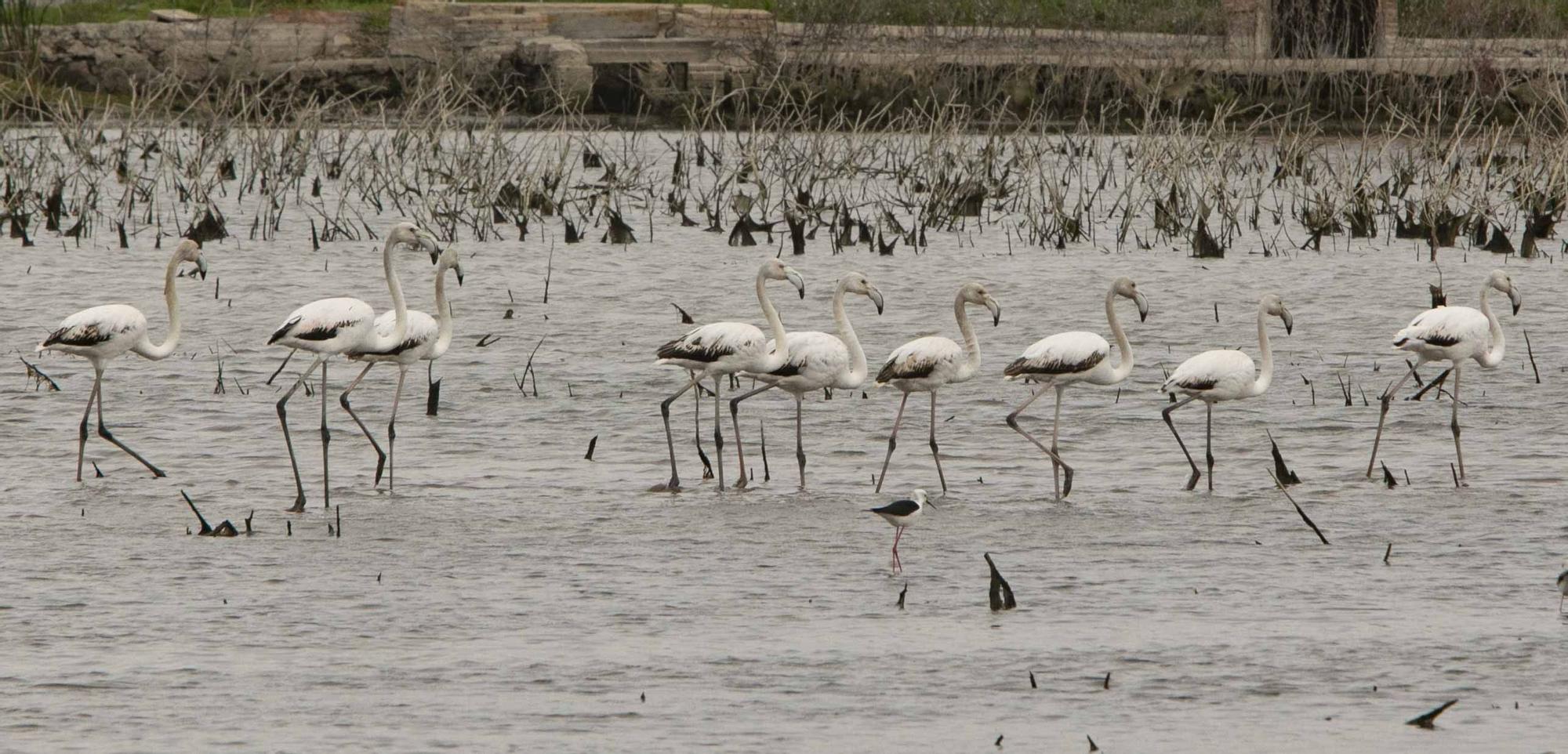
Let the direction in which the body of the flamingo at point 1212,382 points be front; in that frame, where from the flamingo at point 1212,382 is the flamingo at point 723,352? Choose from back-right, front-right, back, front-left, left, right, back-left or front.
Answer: back

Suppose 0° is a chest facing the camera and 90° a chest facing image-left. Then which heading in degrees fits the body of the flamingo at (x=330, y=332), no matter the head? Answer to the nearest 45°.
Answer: approximately 270°

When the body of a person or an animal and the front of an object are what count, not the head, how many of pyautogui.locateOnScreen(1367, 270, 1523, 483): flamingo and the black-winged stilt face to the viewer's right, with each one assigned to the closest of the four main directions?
2

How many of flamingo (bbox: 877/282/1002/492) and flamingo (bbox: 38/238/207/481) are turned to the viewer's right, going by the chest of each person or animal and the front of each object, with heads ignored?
2

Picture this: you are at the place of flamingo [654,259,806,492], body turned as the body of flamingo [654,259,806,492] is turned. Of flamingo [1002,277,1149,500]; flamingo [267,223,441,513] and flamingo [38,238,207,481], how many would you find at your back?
2

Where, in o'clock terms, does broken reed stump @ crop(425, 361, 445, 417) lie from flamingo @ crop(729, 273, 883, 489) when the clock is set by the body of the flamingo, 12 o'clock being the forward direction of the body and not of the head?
The broken reed stump is roughly at 7 o'clock from the flamingo.

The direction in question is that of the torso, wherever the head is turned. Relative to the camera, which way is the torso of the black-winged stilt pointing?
to the viewer's right

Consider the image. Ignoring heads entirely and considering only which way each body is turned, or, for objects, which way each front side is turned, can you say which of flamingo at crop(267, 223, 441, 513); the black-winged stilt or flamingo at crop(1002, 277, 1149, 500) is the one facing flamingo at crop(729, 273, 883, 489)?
flamingo at crop(267, 223, 441, 513)

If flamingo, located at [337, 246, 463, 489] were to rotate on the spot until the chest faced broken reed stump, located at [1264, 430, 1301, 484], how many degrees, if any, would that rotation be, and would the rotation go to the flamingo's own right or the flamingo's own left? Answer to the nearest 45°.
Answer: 0° — it already faces it

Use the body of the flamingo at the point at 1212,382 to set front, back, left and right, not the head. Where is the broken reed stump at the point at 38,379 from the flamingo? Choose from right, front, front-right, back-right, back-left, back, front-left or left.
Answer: back

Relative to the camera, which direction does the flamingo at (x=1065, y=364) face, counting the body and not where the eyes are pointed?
to the viewer's right

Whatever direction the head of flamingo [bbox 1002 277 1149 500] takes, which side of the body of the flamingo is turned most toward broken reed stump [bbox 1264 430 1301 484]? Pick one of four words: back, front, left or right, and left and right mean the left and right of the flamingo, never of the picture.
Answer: front

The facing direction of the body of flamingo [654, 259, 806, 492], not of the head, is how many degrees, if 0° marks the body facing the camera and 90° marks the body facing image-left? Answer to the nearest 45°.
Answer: approximately 270°

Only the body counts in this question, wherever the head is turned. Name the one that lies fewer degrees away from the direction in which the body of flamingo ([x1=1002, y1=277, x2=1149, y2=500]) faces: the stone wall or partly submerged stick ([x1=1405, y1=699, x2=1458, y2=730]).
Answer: the partly submerged stick

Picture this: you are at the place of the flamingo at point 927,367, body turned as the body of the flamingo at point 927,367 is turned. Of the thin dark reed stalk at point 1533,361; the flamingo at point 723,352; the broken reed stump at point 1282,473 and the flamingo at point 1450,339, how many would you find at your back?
1

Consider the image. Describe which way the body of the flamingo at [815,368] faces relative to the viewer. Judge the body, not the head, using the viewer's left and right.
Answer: facing to the right of the viewer

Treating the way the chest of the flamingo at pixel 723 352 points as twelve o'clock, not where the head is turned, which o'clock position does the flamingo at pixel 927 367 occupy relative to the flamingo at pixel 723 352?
the flamingo at pixel 927 367 is roughly at 12 o'clock from the flamingo at pixel 723 352.

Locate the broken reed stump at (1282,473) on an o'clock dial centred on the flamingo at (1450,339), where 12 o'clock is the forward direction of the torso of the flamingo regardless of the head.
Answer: The broken reed stump is roughly at 6 o'clock from the flamingo.

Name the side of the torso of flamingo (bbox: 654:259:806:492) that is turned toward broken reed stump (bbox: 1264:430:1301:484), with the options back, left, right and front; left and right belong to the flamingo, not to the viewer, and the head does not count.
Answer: front
